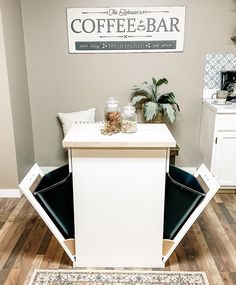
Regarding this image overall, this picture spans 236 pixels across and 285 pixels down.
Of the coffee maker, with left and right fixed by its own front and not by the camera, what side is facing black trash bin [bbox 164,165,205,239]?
front

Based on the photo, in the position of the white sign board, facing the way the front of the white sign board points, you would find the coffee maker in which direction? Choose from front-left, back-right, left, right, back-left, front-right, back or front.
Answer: left

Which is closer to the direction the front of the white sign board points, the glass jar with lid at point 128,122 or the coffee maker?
the glass jar with lid

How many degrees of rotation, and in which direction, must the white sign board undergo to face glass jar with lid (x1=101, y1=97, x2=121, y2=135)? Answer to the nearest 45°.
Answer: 0° — it already faces it

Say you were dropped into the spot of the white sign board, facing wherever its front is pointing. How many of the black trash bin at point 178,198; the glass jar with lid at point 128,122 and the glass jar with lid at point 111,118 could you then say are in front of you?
3

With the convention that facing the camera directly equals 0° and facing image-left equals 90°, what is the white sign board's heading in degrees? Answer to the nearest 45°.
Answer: approximately 0°

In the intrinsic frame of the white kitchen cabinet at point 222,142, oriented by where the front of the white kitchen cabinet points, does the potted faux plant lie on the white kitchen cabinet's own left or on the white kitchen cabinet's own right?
on the white kitchen cabinet's own right

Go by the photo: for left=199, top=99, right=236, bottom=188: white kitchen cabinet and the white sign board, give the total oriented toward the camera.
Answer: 2
